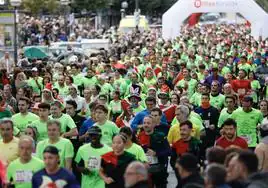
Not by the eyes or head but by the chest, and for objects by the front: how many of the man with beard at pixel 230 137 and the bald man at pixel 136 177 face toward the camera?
1

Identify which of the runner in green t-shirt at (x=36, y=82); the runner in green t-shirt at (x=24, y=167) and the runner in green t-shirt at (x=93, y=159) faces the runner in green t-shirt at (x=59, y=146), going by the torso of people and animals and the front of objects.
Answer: the runner in green t-shirt at (x=36, y=82)

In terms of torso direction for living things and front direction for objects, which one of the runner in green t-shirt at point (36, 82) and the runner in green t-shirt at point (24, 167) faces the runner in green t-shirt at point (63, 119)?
the runner in green t-shirt at point (36, 82)

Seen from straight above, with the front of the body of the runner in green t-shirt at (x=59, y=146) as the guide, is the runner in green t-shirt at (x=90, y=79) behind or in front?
behind

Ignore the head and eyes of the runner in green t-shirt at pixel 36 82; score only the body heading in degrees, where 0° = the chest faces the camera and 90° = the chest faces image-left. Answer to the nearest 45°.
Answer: approximately 0°

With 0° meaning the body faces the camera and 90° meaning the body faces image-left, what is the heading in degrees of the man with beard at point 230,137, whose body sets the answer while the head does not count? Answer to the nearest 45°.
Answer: approximately 0°

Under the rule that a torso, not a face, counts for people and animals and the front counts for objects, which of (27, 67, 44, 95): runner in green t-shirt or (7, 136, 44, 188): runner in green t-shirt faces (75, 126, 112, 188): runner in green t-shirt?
(27, 67, 44, 95): runner in green t-shirt
